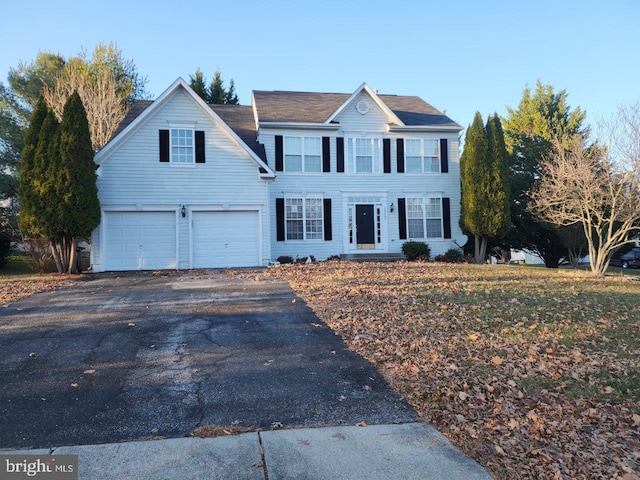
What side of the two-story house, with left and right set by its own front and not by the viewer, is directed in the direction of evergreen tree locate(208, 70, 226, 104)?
back

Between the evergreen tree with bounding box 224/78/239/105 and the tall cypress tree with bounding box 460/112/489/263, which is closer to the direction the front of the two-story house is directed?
the tall cypress tree

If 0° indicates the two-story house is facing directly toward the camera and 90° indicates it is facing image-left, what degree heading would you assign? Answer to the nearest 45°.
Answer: approximately 0°

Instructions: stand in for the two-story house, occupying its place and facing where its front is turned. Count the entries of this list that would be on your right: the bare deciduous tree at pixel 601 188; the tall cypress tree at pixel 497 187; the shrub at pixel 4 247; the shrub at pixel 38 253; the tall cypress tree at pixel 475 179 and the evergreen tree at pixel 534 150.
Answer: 2

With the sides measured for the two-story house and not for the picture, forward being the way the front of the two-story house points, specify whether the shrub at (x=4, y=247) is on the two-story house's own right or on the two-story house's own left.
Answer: on the two-story house's own right

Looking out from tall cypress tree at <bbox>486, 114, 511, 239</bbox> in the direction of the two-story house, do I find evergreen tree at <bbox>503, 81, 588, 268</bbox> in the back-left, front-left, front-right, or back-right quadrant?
back-right

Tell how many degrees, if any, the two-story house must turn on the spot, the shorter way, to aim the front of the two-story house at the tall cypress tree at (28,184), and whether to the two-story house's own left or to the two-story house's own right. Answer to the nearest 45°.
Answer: approximately 45° to the two-story house's own right

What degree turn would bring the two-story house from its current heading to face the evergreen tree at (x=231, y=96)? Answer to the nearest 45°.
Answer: approximately 180°

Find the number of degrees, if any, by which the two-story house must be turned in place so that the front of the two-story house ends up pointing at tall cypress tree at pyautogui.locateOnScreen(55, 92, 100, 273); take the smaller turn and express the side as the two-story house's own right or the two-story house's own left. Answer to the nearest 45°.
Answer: approximately 45° to the two-story house's own right

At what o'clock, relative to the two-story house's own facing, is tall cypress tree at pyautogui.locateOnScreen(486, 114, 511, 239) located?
The tall cypress tree is roughly at 9 o'clock from the two-story house.

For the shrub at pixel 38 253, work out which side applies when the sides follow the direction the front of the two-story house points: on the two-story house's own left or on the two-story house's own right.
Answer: on the two-story house's own right

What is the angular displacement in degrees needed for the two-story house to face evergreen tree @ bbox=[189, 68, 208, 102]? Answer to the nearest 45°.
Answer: approximately 180°
